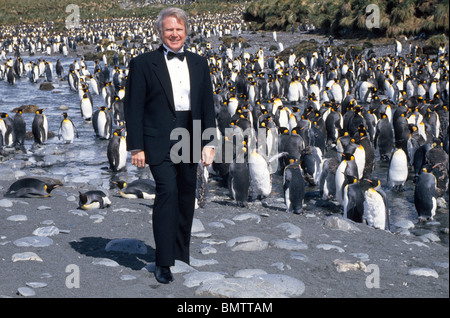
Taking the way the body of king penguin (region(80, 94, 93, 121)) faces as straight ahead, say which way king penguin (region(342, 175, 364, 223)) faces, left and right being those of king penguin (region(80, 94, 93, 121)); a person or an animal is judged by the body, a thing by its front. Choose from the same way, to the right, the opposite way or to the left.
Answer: the opposite way

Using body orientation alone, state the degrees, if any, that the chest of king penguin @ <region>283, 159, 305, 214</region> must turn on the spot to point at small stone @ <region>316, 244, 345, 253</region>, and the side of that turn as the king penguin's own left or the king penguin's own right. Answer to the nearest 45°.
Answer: approximately 135° to the king penguin's own left

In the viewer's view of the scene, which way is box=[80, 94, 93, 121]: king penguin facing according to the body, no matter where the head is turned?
toward the camera

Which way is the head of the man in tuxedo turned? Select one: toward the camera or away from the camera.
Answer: toward the camera

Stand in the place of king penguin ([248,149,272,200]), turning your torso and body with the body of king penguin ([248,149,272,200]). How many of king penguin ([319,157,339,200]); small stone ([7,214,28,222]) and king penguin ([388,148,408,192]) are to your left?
2

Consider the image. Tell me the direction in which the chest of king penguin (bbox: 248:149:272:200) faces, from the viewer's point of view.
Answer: toward the camera

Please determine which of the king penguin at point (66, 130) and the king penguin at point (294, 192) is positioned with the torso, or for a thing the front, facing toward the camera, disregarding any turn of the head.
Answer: the king penguin at point (66, 130)

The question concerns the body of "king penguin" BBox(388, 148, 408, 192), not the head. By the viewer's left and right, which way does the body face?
facing the viewer

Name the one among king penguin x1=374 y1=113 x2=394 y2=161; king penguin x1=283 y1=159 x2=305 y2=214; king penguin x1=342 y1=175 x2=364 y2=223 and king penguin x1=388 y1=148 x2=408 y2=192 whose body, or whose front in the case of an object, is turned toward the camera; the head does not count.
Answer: king penguin x1=388 y1=148 x2=408 y2=192

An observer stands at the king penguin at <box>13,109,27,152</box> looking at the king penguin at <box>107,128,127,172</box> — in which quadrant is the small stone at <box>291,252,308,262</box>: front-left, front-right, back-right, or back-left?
front-right

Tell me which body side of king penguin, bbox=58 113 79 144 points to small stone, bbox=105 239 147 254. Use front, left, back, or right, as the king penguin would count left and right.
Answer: front

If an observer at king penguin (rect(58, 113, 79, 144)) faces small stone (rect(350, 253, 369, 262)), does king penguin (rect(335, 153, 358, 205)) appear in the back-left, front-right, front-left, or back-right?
front-left

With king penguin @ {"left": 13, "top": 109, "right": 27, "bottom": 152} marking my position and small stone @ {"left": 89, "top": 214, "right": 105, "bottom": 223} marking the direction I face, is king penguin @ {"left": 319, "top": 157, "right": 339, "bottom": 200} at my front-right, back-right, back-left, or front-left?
front-left

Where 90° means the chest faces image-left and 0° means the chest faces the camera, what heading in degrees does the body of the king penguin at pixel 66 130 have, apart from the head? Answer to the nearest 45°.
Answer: approximately 0°
